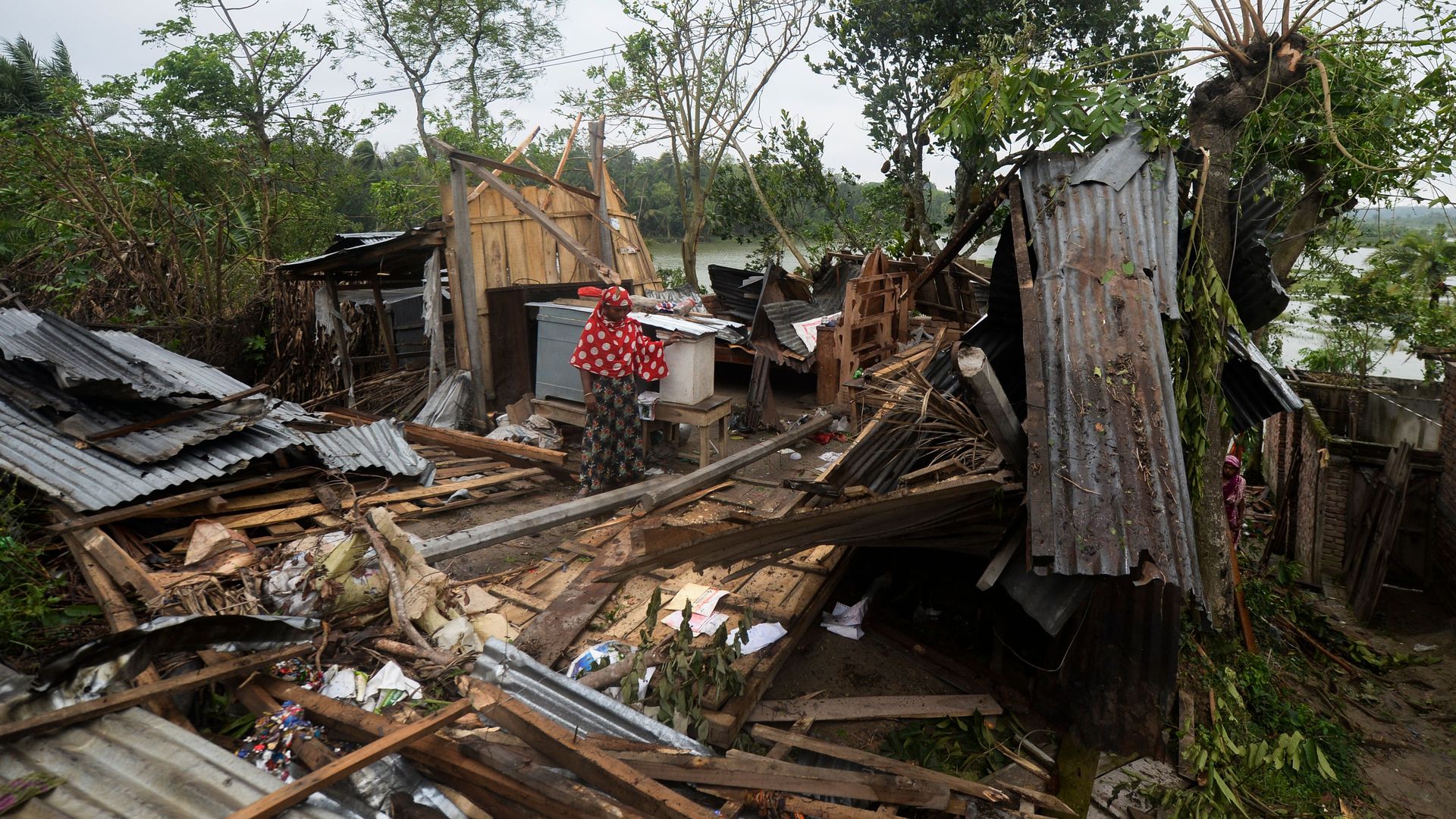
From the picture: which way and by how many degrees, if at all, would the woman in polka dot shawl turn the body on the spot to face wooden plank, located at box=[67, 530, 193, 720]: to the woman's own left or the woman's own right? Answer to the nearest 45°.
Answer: approximately 90° to the woman's own right

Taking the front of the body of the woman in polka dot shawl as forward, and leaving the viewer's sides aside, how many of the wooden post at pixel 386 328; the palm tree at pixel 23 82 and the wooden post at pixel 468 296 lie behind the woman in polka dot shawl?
3

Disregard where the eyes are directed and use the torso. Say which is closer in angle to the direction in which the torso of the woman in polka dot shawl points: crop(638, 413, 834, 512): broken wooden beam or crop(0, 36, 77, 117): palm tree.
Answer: the broken wooden beam

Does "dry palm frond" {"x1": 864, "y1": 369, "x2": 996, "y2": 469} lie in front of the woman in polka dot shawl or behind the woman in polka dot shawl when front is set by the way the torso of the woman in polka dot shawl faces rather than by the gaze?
in front

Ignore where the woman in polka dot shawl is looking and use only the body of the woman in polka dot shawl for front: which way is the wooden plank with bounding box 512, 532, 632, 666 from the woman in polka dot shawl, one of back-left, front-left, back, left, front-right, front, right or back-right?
front-right

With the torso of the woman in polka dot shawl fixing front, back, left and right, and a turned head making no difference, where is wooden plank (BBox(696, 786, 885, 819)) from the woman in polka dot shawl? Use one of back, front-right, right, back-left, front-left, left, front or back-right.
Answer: front-right

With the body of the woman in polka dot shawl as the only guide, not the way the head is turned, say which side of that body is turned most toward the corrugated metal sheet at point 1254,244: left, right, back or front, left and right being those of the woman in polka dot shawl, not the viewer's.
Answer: front

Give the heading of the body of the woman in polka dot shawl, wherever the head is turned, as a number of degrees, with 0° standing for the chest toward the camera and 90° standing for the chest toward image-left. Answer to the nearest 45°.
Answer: approximately 315°

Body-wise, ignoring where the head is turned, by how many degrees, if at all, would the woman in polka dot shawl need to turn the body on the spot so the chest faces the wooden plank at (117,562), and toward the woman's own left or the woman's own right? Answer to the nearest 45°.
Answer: approximately 90° to the woman's own right

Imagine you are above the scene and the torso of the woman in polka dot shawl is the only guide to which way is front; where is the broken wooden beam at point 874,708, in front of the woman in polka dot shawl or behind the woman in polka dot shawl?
in front
